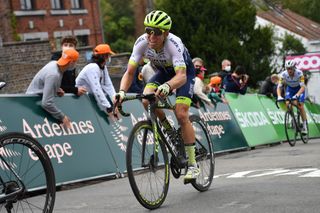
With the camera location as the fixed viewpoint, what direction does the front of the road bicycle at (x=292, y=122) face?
facing the viewer and to the left of the viewer

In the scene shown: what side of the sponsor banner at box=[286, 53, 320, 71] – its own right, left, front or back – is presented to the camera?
front

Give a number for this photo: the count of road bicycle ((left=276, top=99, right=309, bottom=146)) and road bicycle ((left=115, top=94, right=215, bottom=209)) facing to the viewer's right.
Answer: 0

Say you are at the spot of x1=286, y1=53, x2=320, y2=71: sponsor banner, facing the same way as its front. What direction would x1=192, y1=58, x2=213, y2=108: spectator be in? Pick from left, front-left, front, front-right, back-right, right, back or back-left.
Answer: front

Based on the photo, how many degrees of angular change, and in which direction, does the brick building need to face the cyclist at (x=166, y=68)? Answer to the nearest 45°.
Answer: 0° — it already faces them

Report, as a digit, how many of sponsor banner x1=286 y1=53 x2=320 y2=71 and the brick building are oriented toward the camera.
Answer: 2

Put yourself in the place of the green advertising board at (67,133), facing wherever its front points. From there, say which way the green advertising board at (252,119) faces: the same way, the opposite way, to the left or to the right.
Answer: the same way

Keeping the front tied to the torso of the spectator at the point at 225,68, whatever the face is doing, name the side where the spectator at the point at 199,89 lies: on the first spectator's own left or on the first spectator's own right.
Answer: on the first spectator's own right

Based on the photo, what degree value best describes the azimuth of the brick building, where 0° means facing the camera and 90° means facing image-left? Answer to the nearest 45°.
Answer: approximately 0°

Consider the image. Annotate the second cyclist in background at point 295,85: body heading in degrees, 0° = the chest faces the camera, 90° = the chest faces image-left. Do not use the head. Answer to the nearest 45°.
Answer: approximately 45°

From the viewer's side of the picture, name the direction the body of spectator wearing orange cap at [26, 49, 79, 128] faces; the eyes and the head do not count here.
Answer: to the viewer's right

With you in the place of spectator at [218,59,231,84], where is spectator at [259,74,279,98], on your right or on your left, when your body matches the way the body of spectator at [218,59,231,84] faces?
on your left

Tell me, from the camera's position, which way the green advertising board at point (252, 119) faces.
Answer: facing the viewer and to the right of the viewer

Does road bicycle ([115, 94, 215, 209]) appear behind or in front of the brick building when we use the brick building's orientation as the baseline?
in front

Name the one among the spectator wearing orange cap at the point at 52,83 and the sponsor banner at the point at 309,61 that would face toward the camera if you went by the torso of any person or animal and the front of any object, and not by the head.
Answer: the sponsor banner

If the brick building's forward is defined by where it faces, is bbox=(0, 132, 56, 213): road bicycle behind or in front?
in front
